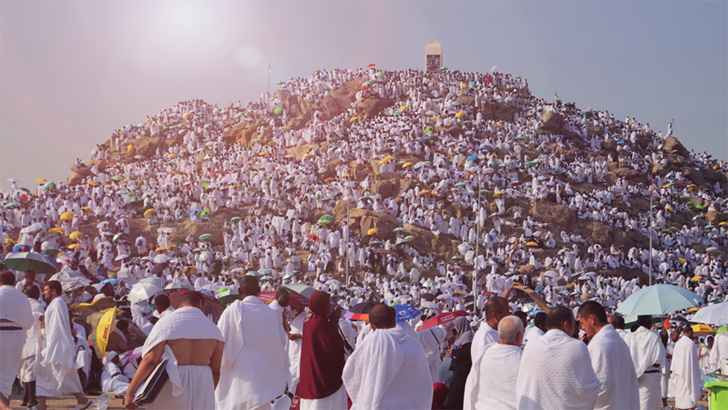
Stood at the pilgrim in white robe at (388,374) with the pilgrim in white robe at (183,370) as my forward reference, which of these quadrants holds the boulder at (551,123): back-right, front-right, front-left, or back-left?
back-right

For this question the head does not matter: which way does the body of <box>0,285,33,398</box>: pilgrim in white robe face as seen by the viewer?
away from the camera

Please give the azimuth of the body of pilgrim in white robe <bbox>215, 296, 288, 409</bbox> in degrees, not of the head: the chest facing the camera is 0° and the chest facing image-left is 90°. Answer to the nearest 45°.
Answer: approximately 180°

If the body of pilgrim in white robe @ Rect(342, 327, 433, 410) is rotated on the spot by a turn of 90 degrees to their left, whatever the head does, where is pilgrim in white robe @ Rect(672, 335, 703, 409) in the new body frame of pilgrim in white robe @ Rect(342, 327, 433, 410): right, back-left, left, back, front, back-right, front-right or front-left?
back-right

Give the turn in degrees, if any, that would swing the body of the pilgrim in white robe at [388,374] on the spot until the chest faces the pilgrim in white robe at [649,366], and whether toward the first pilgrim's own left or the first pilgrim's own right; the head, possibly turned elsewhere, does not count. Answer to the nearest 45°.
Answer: approximately 45° to the first pilgrim's own right

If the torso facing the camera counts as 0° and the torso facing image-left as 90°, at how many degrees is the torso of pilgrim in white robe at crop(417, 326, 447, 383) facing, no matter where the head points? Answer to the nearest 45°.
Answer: approximately 180°

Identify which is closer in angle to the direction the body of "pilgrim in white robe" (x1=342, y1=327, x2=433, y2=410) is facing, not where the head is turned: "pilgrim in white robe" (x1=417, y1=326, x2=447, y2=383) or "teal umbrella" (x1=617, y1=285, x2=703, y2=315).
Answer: the pilgrim in white robe

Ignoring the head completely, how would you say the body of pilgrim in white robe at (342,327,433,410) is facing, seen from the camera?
away from the camera

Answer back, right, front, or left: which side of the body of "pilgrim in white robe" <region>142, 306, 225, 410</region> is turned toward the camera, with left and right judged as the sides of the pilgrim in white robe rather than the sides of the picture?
back

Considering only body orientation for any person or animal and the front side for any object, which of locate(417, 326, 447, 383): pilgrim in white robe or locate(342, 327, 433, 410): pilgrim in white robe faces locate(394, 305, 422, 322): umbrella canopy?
locate(342, 327, 433, 410): pilgrim in white robe

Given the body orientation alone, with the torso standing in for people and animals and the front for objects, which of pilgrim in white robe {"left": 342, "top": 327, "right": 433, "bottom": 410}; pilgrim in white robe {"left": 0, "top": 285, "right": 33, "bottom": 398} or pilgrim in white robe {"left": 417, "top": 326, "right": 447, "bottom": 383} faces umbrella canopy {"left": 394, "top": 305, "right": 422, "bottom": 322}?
pilgrim in white robe {"left": 342, "top": 327, "right": 433, "bottom": 410}
